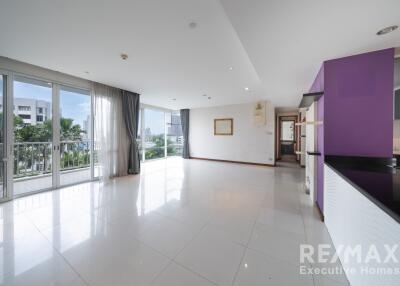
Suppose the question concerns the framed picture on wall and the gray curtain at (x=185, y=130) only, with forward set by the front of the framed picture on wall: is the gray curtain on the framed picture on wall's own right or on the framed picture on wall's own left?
on the framed picture on wall's own right

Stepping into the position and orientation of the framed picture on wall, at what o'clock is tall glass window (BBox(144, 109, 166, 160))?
The tall glass window is roughly at 3 o'clock from the framed picture on wall.

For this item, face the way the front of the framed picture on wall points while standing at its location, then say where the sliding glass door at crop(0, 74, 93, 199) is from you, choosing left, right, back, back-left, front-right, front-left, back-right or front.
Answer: front-right

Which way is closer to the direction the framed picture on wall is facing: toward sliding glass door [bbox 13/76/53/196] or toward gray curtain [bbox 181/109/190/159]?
the sliding glass door

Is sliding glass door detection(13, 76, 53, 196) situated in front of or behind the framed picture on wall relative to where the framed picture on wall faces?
in front

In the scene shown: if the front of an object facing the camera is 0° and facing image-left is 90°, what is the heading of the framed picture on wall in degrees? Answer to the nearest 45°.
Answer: approximately 0°

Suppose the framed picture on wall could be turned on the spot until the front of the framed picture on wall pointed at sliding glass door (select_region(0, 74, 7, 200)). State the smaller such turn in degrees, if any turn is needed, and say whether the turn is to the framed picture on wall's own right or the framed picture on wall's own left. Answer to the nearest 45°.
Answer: approximately 45° to the framed picture on wall's own right
